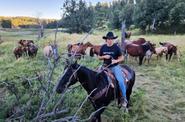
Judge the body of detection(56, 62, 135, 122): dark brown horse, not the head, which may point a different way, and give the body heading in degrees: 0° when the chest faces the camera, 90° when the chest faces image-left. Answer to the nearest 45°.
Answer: approximately 45°

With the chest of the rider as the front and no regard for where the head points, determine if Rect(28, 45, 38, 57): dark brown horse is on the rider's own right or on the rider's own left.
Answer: on the rider's own right

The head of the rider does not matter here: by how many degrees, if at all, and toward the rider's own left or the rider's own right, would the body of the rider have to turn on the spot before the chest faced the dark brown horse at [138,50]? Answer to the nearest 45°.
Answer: approximately 135° to the rider's own right

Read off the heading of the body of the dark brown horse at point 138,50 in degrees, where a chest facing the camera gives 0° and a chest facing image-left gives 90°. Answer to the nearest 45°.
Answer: approximately 270°

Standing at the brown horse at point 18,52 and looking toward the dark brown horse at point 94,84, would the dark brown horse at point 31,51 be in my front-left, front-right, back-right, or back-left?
front-left

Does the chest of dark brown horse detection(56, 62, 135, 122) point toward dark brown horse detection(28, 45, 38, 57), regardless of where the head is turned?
no

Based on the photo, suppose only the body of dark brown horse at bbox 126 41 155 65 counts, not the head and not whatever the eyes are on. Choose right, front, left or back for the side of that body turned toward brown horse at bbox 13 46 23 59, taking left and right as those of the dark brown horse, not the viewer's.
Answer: back

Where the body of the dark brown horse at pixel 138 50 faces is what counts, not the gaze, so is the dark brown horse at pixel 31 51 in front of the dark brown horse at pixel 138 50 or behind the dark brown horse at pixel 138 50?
behind

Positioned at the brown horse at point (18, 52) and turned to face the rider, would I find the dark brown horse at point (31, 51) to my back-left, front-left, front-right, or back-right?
front-left

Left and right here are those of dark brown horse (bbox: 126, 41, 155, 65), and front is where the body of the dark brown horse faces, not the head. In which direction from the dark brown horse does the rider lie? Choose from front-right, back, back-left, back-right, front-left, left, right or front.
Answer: right

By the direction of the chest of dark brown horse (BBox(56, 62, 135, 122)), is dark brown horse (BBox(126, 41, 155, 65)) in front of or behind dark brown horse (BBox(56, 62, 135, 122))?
behind

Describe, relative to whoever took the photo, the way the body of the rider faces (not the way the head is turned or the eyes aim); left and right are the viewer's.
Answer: facing the viewer and to the left of the viewer

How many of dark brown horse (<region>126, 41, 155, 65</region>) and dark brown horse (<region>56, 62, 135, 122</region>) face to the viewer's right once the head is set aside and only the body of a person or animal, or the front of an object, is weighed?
1

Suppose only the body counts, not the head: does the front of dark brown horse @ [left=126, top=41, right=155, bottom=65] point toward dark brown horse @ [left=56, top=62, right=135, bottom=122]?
no

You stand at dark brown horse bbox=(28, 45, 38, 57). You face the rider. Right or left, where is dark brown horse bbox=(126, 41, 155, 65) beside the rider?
left
